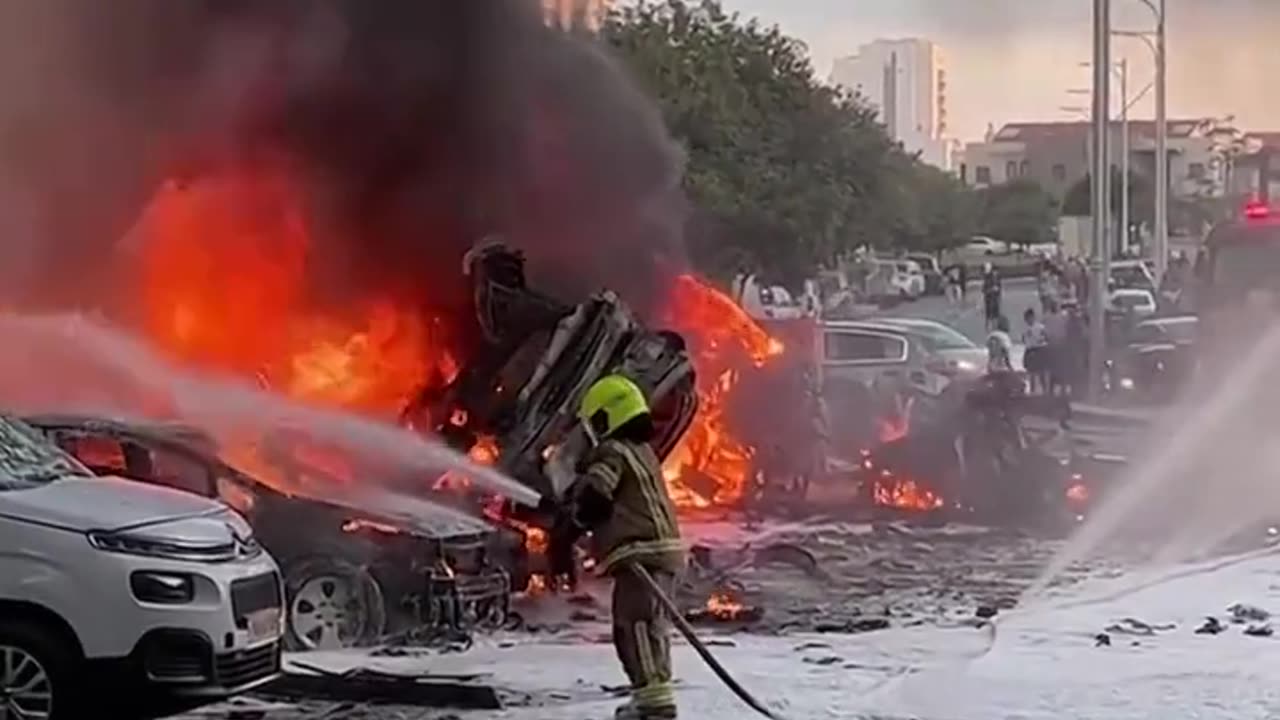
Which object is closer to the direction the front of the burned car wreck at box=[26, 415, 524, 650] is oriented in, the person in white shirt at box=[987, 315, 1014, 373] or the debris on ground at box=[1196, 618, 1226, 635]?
the debris on ground

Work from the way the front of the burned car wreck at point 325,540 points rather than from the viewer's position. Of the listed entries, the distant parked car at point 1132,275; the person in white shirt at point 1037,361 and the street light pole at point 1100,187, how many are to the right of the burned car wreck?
0

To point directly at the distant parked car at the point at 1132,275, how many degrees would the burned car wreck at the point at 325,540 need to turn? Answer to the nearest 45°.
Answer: approximately 90° to its left

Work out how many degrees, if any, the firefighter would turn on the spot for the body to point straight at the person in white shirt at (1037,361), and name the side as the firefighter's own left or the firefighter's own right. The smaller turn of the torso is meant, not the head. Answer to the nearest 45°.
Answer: approximately 45° to the firefighter's own right

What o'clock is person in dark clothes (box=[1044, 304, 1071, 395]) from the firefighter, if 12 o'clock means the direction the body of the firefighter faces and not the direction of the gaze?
The person in dark clothes is roughly at 2 o'clock from the firefighter.

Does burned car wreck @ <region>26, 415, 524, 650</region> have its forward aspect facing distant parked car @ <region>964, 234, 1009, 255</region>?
no

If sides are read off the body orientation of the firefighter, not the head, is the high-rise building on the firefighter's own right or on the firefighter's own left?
on the firefighter's own right

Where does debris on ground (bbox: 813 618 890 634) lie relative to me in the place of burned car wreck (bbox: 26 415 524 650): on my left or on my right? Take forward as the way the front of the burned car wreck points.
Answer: on my left

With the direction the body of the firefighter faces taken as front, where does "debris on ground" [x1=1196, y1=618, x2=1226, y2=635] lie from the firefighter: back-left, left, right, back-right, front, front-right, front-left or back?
right

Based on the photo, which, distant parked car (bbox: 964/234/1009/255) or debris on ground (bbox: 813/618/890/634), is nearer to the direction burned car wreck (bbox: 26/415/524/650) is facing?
the debris on ground

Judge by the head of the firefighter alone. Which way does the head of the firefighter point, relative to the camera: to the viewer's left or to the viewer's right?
to the viewer's left

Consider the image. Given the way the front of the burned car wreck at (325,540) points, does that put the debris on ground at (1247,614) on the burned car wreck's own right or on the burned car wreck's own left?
on the burned car wreck's own left

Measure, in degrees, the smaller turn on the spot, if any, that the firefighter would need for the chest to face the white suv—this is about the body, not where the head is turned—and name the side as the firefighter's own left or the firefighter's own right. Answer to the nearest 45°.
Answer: approximately 90° to the firefighter's own left

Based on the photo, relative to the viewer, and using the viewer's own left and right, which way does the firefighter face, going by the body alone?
facing away from the viewer and to the left of the viewer

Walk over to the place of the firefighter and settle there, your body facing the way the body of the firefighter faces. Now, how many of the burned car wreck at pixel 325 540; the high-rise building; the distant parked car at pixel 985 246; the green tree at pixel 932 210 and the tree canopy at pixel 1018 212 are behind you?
0

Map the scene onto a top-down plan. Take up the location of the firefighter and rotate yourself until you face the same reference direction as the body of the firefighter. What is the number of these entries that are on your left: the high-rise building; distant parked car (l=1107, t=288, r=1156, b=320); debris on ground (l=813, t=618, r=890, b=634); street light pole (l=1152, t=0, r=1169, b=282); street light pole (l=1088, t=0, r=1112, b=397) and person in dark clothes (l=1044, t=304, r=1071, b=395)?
0

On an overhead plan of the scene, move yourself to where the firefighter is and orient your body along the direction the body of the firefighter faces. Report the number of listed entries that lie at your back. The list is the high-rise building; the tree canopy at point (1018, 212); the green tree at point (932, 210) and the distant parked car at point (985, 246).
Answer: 0

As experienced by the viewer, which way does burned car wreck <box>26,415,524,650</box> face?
facing the viewer and to the right of the viewer

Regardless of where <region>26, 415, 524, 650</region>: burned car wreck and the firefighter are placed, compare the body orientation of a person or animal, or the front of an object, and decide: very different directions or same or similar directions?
very different directions
